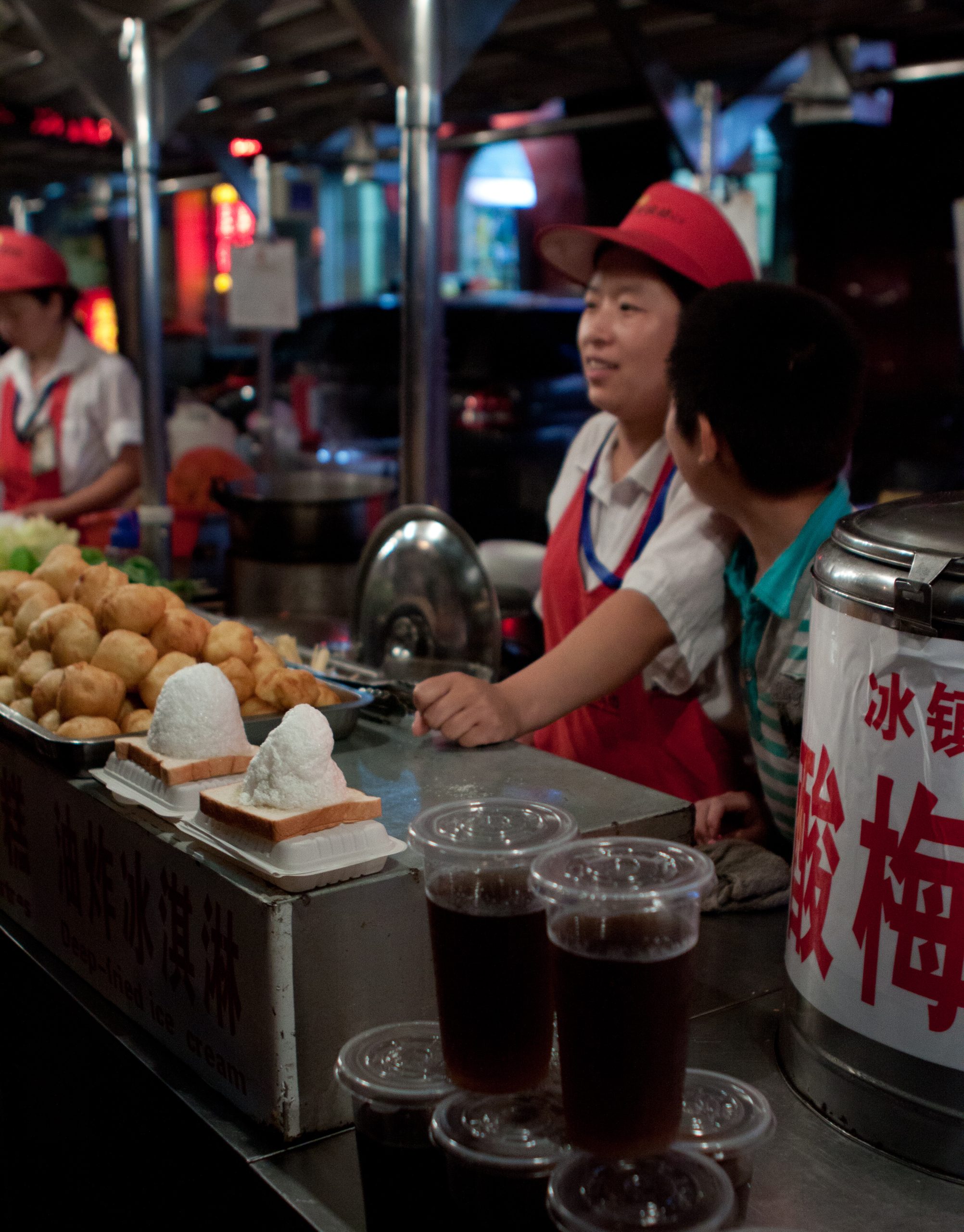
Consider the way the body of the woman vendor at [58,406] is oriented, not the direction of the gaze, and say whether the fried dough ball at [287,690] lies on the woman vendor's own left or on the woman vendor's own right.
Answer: on the woman vendor's own left

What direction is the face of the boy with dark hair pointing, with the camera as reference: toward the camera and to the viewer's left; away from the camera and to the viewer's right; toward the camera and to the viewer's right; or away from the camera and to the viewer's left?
away from the camera and to the viewer's left

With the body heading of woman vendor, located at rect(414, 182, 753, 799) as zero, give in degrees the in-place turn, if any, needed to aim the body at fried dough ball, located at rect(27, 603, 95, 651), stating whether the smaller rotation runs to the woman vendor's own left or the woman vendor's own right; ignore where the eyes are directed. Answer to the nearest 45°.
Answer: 0° — they already face it

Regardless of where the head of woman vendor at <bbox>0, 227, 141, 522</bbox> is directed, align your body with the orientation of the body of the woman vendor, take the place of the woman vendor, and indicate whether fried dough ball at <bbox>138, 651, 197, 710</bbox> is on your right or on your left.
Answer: on your left
